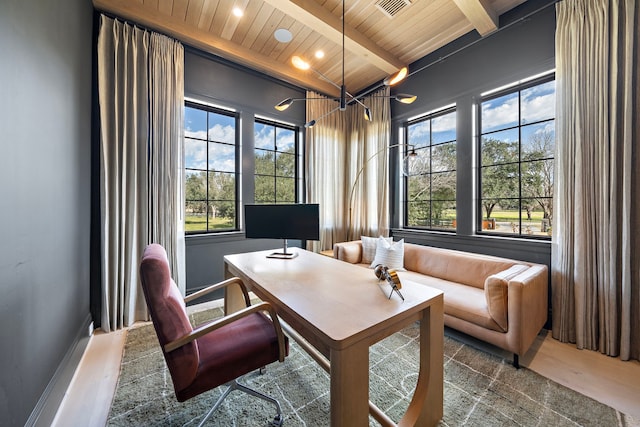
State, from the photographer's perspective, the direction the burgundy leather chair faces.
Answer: facing to the right of the viewer

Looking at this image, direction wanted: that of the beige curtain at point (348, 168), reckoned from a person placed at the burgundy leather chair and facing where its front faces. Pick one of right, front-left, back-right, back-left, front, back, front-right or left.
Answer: front-left

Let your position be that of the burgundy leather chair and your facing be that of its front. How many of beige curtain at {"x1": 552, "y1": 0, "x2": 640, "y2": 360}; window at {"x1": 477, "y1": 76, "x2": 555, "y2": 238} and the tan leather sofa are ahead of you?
3

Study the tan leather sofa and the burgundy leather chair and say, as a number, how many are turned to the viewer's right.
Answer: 1

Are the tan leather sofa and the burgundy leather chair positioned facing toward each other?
yes

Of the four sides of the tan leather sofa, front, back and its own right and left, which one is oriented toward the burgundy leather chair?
front

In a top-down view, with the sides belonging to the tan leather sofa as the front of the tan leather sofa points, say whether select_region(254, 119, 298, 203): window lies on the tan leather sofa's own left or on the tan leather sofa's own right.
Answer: on the tan leather sofa's own right

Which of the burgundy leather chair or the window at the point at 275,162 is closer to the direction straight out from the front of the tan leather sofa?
the burgundy leather chair

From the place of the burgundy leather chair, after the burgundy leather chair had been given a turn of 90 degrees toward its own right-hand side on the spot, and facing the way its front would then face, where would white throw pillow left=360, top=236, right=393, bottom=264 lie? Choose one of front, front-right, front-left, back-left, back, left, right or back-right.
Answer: back-left

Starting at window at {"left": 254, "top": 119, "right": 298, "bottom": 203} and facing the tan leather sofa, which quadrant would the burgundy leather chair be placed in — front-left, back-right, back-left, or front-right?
front-right

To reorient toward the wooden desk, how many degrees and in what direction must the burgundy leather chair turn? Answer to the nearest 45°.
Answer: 0° — it already faces it

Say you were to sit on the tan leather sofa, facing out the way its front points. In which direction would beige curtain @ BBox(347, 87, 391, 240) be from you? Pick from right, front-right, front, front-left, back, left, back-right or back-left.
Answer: right

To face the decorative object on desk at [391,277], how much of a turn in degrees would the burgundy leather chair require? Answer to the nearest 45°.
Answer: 0° — it already faces it

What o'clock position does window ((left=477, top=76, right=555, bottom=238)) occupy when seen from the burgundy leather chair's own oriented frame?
The window is roughly at 12 o'clock from the burgundy leather chair.

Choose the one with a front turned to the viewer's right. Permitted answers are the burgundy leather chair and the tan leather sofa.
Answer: the burgundy leather chair

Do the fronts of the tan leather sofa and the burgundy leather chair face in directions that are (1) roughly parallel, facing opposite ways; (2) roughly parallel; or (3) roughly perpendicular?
roughly parallel, facing opposite ways

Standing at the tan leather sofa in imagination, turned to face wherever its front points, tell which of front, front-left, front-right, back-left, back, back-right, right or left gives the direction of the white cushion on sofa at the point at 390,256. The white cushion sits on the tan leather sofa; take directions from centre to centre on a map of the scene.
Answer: right
